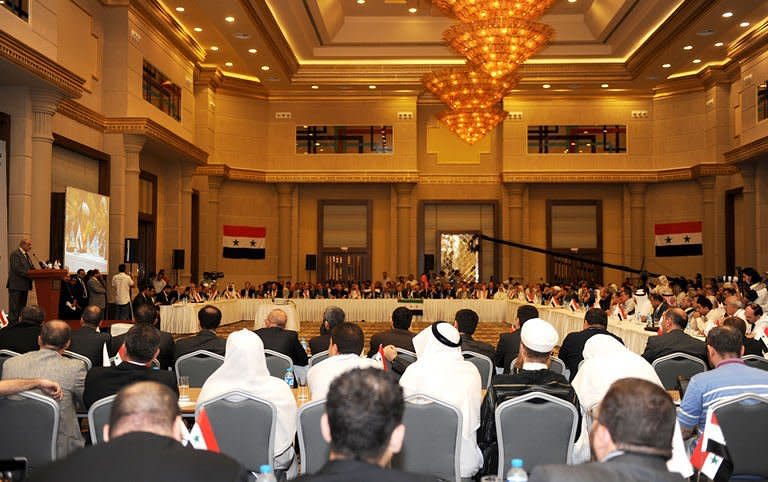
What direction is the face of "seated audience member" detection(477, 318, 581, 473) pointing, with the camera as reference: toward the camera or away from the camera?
away from the camera

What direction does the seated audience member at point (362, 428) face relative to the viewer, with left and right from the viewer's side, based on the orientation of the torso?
facing away from the viewer

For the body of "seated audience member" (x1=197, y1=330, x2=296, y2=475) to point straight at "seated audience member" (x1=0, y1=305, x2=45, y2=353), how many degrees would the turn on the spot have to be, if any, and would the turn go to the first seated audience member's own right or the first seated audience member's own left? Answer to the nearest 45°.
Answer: approximately 45° to the first seated audience member's own left

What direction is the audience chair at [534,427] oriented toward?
away from the camera

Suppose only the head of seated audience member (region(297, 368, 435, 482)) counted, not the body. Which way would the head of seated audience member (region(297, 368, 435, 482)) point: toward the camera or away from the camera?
away from the camera

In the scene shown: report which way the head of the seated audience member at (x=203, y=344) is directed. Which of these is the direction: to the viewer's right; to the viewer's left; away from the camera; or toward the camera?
away from the camera

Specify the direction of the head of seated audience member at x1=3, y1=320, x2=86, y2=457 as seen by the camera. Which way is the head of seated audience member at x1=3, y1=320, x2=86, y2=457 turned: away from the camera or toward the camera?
away from the camera

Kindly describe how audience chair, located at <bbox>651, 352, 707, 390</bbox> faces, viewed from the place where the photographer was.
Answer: facing away from the viewer

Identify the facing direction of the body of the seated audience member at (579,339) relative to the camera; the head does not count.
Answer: away from the camera

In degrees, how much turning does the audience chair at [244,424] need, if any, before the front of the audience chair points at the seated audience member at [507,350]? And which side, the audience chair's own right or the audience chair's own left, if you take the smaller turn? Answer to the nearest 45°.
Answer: approximately 45° to the audience chair's own right

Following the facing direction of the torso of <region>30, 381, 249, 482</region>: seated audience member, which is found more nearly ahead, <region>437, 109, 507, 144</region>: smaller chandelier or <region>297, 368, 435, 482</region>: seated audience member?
the smaller chandelier
